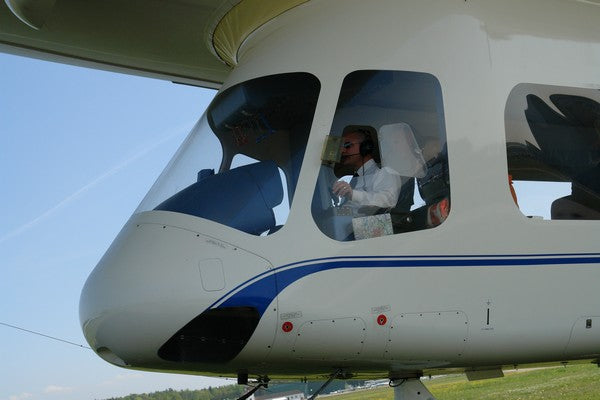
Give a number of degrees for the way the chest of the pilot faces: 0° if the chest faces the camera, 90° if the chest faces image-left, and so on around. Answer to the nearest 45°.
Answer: approximately 90°
